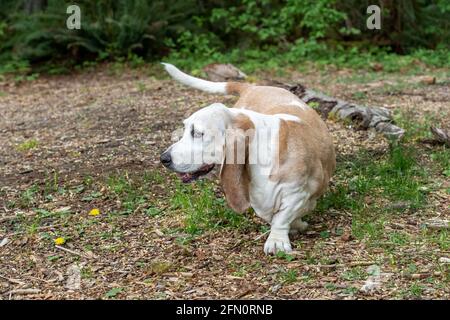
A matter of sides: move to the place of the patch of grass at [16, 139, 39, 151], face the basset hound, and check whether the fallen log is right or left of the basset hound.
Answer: left

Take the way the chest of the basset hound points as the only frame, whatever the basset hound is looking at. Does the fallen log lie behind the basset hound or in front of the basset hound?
behind

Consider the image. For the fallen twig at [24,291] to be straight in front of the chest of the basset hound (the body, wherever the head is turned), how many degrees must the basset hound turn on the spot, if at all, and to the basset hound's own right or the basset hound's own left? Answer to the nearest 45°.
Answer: approximately 45° to the basset hound's own right

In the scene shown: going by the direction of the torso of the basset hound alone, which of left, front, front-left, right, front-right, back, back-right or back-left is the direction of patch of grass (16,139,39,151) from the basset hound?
right

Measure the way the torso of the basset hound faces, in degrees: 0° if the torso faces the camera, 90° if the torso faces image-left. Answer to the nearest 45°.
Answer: approximately 45°
